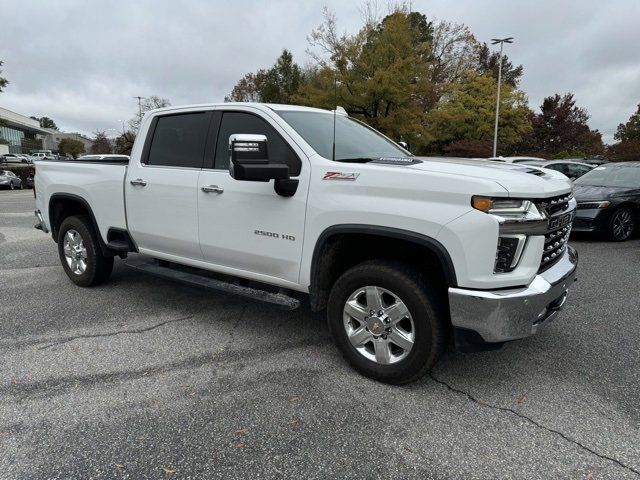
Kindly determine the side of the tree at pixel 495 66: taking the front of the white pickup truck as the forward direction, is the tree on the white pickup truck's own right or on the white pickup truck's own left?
on the white pickup truck's own left

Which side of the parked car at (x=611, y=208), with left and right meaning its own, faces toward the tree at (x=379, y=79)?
right

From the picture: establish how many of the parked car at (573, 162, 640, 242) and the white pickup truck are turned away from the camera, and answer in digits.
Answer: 0

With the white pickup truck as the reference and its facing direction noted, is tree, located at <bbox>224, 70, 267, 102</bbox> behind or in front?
behind

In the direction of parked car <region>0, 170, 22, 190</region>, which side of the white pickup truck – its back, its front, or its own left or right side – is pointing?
back

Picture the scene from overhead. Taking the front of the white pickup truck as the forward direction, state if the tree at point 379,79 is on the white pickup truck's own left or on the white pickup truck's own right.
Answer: on the white pickup truck's own left

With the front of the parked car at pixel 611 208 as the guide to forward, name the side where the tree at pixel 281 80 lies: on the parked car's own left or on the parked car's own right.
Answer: on the parked car's own right

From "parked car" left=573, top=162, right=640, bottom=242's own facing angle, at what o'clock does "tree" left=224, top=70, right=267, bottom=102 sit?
The tree is roughly at 3 o'clock from the parked car.

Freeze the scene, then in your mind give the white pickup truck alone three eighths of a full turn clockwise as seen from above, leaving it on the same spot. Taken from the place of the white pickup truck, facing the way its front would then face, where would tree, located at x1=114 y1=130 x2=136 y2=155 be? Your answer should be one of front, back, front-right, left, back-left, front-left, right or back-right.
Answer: front-right

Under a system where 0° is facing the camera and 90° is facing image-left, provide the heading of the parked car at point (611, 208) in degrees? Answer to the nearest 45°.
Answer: approximately 45°

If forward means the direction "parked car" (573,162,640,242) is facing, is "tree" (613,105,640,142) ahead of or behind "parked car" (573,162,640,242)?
behind

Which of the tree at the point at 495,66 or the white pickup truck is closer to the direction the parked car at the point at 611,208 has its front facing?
the white pickup truck
